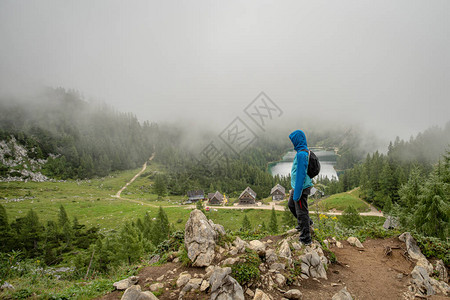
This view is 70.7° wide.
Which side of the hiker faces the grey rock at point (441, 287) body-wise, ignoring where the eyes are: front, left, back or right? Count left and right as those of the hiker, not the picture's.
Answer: back

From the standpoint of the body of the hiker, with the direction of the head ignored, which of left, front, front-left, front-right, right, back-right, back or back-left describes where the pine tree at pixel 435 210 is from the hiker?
back-right

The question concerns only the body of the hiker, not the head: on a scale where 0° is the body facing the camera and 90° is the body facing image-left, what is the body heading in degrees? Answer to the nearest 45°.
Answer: approximately 90°

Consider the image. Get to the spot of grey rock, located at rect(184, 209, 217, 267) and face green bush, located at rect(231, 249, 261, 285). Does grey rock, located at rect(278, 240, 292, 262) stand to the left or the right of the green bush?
left

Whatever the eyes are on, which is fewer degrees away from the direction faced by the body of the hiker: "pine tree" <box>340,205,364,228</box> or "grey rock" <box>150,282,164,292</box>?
the grey rock

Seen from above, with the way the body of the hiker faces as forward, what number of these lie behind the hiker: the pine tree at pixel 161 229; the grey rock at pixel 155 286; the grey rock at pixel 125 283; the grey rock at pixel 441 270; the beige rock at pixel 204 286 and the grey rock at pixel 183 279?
1

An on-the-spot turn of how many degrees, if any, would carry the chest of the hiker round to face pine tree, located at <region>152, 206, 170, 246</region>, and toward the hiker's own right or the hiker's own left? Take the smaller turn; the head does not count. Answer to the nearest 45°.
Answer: approximately 45° to the hiker's own right

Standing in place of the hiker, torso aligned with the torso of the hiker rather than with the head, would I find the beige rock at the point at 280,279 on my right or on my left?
on my left

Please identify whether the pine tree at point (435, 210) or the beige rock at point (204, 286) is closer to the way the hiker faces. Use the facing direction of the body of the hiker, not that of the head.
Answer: the beige rock

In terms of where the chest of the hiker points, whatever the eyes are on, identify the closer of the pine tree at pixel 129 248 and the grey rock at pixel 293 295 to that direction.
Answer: the pine tree

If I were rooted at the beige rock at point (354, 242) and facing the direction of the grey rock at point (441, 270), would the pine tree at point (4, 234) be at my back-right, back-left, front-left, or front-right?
back-right

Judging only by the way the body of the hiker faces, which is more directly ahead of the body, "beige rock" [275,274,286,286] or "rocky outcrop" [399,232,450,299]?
the beige rock

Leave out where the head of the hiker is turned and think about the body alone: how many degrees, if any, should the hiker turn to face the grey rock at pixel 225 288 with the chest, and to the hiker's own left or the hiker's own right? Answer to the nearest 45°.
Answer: approximately 45° to the hiker's own left

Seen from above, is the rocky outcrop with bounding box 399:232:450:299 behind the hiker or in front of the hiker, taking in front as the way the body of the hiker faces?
behind
